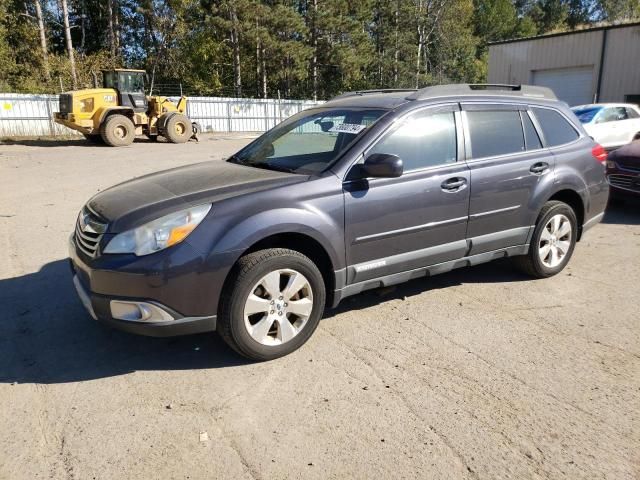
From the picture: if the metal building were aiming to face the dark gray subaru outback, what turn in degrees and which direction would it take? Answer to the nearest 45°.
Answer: approximately 45° to its left

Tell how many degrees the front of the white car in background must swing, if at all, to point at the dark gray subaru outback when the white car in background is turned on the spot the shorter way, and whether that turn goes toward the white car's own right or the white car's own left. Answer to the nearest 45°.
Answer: approximately 45° to the white car's own left

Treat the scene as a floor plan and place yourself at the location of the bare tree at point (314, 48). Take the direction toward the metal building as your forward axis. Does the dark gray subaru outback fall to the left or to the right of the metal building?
right

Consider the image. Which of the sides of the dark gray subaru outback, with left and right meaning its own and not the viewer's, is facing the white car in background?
back

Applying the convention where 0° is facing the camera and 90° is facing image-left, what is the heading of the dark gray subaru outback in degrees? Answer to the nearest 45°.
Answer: approximately 45°

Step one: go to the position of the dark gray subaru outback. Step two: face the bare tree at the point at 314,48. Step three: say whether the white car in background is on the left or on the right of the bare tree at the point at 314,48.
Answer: right

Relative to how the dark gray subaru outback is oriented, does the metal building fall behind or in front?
behind

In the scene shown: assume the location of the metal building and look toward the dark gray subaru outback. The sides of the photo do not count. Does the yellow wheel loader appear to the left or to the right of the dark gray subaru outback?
right
